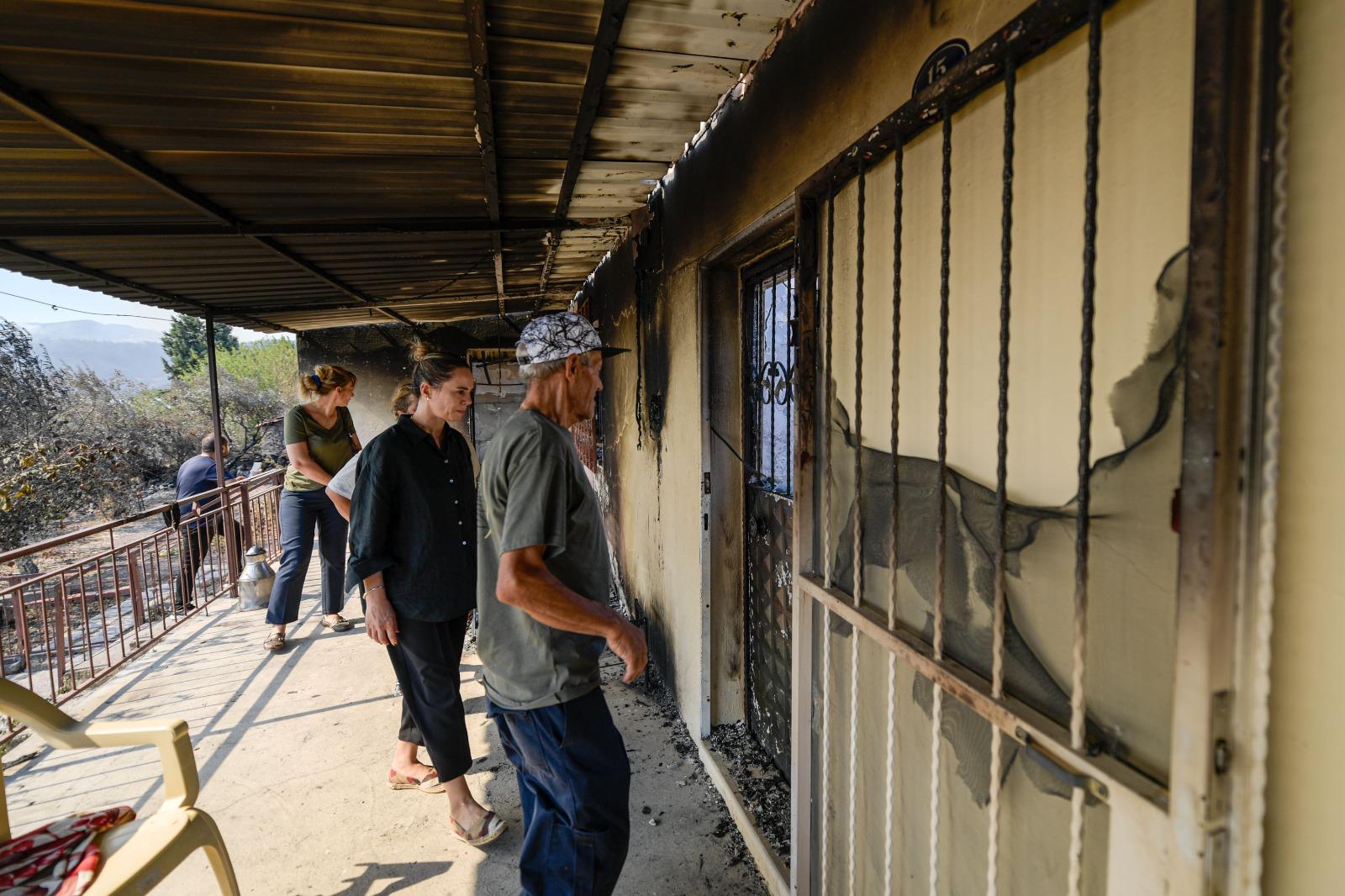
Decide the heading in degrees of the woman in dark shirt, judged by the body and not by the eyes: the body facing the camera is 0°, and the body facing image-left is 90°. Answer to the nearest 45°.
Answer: approximately 315°

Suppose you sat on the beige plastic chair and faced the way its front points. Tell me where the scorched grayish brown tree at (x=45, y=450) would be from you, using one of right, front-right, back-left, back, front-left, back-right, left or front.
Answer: back-left

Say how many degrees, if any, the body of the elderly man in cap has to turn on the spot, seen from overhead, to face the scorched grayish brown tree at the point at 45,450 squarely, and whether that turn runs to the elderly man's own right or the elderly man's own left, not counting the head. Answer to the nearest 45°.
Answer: approximately 135° to the elderly man's own left

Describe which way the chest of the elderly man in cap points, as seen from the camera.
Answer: to the viewer's right

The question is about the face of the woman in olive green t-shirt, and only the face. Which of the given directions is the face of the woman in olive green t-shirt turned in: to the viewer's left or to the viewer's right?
to the viewer's right

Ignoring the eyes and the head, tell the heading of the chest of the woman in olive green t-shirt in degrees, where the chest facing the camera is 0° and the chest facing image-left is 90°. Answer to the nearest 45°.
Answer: approximately 315°

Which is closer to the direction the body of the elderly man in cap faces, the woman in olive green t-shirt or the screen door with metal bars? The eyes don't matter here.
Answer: the screen door with metal bars

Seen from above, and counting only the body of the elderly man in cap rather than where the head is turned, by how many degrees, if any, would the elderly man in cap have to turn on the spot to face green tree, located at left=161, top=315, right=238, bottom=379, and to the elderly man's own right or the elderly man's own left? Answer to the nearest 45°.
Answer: approximately 135° to the elderly man's own left

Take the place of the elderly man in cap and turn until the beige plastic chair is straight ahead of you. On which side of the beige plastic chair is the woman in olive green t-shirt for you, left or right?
right

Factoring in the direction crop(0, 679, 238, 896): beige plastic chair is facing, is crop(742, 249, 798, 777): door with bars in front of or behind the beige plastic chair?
in front

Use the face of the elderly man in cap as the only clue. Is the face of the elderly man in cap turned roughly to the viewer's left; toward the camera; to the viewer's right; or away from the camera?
to the viewer's right
